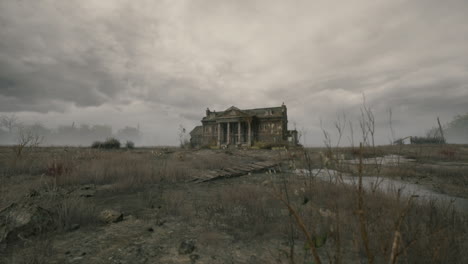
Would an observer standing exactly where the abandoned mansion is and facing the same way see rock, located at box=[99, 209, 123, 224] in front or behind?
in front

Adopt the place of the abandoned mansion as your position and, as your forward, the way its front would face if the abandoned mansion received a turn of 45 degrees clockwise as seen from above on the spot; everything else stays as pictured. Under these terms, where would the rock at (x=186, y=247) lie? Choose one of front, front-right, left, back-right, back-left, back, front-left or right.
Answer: left

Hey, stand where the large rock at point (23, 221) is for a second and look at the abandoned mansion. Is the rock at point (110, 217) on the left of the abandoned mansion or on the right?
right

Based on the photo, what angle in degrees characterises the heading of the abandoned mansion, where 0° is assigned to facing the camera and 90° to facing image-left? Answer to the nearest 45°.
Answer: approximately 45°

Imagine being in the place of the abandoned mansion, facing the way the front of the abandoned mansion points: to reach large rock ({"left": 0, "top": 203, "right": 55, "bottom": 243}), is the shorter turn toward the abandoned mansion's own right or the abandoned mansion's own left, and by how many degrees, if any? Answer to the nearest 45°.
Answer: approximately 45° to the abandoned mansion's own left

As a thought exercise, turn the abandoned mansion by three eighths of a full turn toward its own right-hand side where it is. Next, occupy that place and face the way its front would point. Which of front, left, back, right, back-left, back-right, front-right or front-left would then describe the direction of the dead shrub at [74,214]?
back
